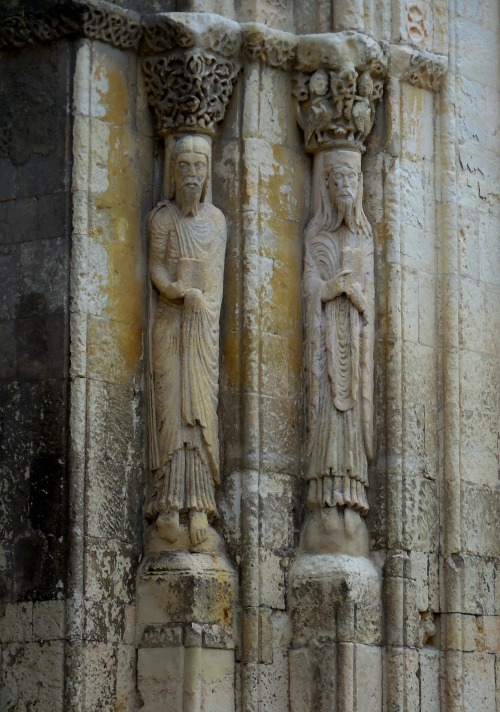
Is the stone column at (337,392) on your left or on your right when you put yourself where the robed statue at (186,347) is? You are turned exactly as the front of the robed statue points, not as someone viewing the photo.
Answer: on your left

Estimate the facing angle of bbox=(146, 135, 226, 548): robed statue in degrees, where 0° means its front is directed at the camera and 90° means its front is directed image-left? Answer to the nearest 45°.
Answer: approximately 0°
